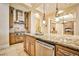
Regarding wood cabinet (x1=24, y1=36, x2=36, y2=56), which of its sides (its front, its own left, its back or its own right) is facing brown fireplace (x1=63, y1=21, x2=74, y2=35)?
back
